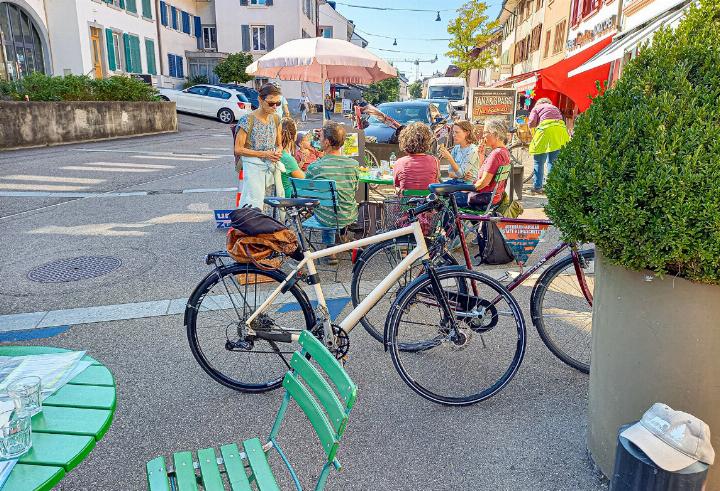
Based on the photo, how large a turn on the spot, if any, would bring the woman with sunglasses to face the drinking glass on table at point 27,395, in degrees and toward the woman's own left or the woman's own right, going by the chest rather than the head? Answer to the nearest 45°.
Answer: approximately 45° to the woman's own right

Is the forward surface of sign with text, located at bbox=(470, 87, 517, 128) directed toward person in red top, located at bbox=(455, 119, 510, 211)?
yes

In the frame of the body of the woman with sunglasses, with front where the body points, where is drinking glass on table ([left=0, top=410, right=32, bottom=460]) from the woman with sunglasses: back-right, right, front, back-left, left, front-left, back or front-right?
front-right

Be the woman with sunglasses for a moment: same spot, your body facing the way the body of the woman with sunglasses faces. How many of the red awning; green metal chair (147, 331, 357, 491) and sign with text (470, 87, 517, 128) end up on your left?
2

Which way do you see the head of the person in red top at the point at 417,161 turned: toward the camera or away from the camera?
away from the camera

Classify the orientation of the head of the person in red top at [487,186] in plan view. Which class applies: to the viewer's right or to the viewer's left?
to the viewer's left

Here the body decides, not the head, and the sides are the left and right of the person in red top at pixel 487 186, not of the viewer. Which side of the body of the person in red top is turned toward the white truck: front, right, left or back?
right

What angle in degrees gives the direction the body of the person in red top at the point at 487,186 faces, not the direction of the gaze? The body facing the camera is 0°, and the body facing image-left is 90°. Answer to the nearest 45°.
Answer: approximately 90°

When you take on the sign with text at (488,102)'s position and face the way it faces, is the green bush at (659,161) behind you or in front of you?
in front

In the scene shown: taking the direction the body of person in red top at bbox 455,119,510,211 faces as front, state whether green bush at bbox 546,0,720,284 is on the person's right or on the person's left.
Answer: on the person's left

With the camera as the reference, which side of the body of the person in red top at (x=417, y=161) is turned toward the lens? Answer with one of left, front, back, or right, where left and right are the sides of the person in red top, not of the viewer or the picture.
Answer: back
